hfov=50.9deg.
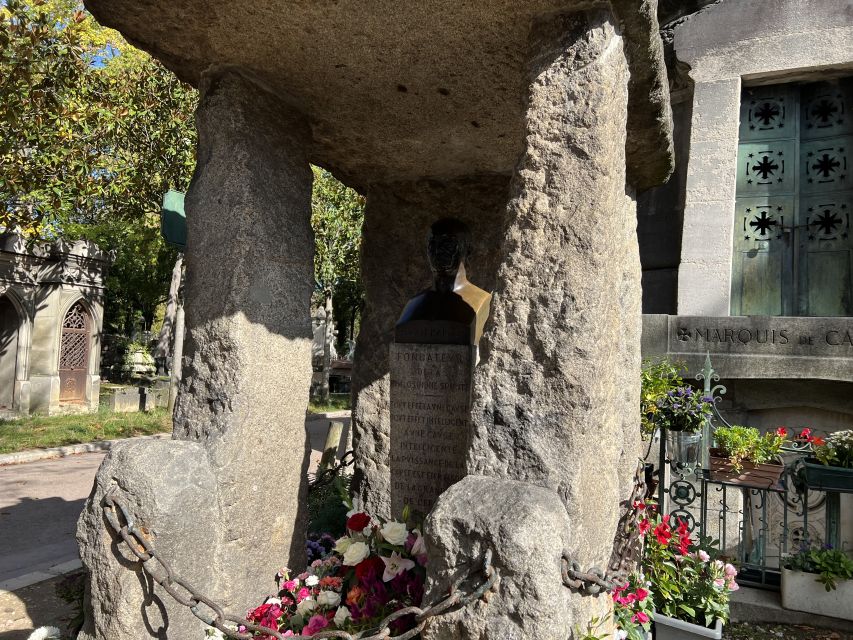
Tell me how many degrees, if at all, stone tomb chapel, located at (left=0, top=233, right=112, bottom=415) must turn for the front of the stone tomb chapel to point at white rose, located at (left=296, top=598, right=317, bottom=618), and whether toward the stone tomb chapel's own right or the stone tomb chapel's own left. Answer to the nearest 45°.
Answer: approximately 45° to the stone tomb chapel's own right

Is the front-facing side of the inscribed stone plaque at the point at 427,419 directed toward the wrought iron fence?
no

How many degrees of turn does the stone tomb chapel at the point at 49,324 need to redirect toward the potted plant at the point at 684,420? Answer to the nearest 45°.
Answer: approximately 45° to its right

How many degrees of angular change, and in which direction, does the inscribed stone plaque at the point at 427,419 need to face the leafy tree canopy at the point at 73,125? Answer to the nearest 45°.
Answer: approximately 135° to its right

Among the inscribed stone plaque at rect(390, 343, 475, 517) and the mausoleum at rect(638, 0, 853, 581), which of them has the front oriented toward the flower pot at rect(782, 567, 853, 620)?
the mausoleum

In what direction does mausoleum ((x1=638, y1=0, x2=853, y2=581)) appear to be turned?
toward the camera

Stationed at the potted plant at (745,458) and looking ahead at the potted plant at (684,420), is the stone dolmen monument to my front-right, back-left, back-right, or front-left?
front-left

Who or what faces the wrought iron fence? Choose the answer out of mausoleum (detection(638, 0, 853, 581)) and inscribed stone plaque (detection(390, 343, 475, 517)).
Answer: the mausoleum

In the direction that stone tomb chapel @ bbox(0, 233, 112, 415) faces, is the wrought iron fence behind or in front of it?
in front

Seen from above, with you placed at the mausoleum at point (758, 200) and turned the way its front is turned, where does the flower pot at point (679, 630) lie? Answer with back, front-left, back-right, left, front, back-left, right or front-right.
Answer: front

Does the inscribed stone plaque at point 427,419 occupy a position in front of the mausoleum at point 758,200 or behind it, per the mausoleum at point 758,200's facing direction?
in front

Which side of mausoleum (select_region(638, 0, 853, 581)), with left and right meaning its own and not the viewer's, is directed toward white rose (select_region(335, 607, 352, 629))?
front

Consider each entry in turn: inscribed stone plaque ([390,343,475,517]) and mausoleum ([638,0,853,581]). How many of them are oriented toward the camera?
2

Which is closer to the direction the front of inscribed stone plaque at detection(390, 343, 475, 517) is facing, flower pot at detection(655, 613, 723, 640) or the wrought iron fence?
the flower pot

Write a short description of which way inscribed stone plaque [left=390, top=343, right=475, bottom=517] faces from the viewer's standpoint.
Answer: facing the viewer

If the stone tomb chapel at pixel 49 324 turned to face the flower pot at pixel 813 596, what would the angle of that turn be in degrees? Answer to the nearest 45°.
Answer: approximately 45° to its right
